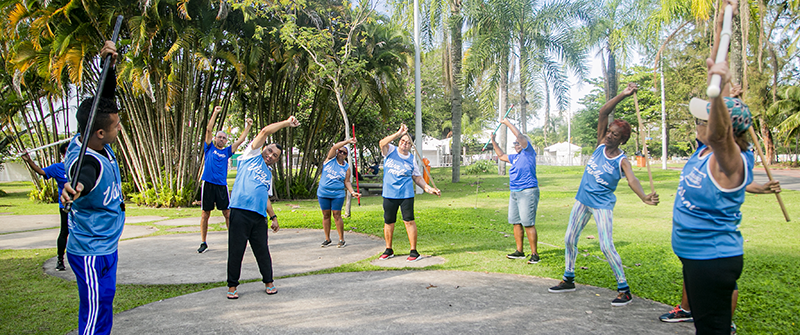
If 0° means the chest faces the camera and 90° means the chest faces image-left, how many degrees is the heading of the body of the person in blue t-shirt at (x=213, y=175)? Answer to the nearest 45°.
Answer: approximately 0°

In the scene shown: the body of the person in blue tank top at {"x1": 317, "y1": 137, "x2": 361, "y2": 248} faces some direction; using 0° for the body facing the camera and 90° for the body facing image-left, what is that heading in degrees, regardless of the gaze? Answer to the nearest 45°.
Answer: approximately 0°

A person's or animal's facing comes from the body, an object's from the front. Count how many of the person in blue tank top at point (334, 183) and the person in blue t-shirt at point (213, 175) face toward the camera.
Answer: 2

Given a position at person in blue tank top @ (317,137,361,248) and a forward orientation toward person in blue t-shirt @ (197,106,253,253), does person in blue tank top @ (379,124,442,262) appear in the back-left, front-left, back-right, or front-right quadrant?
back-left

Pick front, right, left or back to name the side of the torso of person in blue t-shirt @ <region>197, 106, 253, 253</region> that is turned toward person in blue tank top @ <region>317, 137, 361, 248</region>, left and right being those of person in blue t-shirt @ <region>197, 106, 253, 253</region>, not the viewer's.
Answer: left

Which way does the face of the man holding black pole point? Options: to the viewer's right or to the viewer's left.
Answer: to the viewer's right

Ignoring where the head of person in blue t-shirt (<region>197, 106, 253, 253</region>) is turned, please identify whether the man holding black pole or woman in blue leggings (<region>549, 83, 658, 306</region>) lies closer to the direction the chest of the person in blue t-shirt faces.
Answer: the man holding black pole

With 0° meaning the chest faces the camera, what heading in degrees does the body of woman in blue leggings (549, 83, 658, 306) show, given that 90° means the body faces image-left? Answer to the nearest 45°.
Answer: approximately 45°
